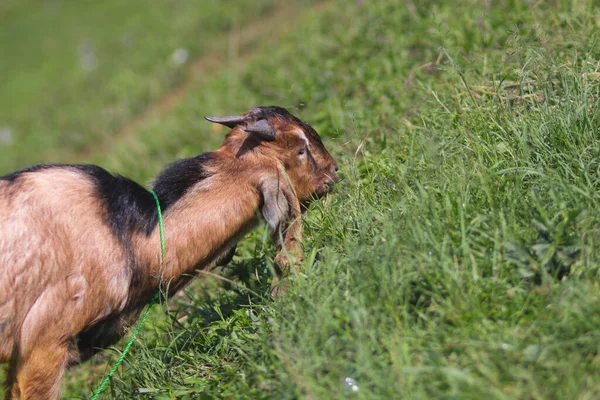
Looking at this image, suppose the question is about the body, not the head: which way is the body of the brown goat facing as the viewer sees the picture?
to the viewer's right
